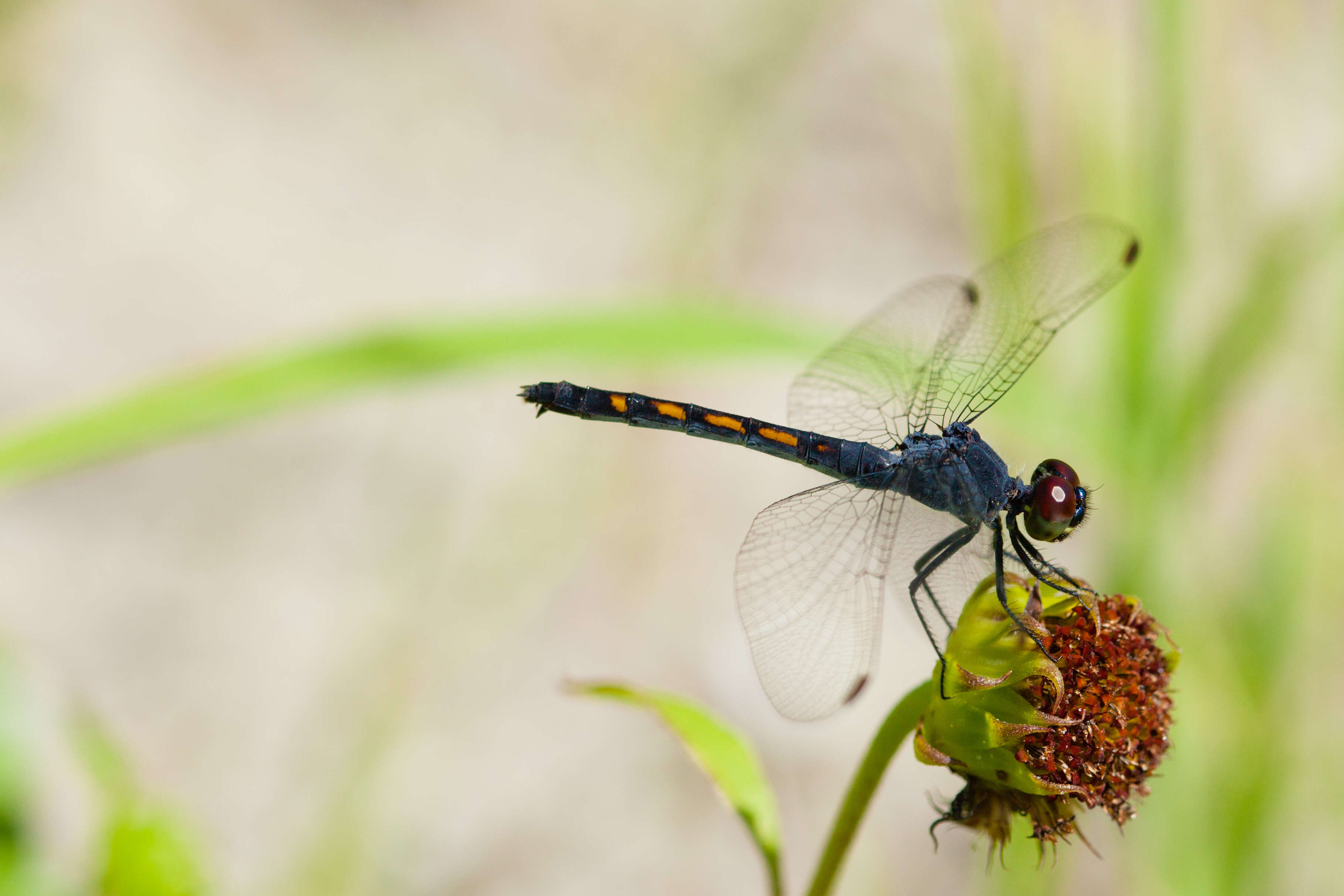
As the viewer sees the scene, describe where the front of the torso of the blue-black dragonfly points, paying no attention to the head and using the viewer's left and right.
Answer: facing to the right of the viewer

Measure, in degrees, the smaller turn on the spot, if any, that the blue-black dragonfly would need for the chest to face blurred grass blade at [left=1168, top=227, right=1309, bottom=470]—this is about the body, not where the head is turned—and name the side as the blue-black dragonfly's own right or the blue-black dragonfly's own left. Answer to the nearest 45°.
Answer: approximately 45° to the blue-black dragonfly's own left

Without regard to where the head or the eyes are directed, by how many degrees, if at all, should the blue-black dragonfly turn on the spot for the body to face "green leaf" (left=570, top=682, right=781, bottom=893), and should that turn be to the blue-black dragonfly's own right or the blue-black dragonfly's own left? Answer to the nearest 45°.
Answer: approximately 135° to the blue-black dragonfly's own right

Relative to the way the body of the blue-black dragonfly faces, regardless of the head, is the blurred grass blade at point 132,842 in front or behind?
behind
